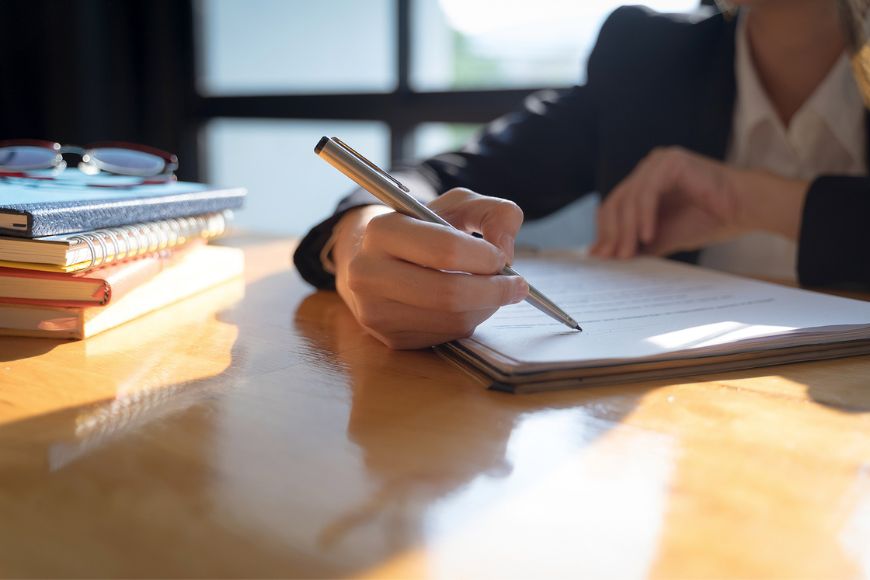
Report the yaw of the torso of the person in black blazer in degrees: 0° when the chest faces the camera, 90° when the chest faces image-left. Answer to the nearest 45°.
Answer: approximately 0°

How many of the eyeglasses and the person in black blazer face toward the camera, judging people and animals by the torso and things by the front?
2
